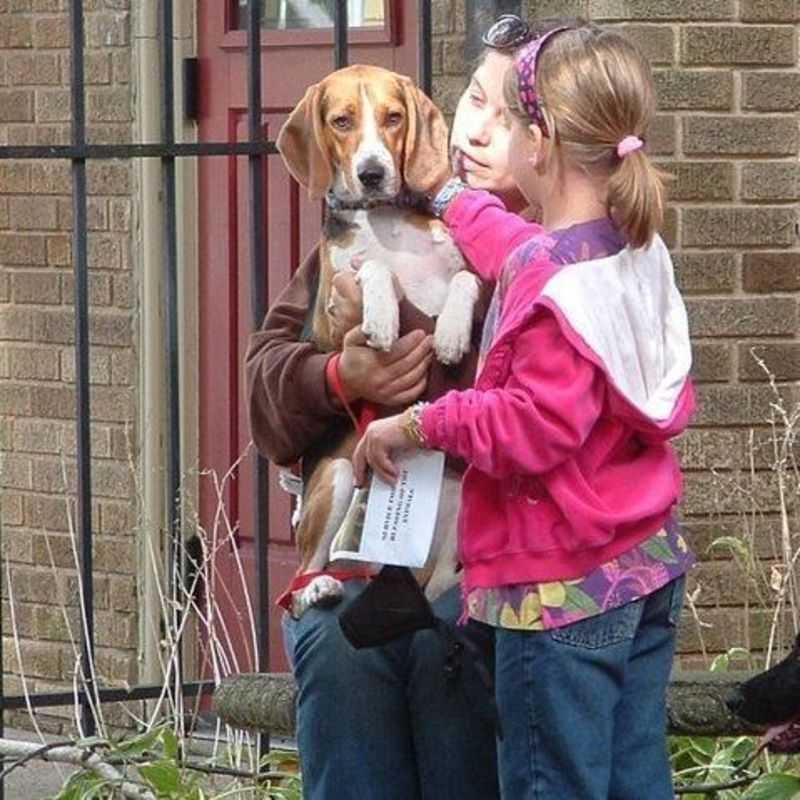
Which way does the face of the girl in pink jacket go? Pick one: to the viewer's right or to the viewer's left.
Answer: to the viewer's left

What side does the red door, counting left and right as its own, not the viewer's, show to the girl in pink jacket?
front

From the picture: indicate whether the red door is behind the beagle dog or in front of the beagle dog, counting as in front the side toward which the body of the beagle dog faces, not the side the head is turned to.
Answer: behind

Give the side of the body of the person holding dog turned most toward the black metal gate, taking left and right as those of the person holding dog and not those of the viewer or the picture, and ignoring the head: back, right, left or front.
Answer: back

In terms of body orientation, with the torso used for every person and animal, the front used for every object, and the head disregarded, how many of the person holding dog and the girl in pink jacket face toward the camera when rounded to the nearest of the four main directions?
1

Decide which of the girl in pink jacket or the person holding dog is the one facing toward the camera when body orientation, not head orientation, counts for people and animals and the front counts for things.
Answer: the person holding dog

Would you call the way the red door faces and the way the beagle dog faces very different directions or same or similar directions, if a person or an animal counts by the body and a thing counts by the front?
same or similar directions

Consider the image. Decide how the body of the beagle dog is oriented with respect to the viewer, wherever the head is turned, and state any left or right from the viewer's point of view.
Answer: facing the viewer

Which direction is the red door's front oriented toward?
toward the camera

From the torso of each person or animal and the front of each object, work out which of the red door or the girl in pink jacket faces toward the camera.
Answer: the red door

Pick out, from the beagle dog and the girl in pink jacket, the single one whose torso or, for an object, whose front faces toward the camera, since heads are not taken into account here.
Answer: the beagle dog

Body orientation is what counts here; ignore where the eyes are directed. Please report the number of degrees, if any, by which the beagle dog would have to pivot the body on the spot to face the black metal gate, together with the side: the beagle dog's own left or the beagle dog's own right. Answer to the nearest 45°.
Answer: approximately 180°

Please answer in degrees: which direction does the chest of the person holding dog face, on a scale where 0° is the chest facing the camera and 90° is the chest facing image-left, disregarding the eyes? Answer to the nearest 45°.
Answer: approximately 0°

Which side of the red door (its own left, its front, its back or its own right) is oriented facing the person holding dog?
front

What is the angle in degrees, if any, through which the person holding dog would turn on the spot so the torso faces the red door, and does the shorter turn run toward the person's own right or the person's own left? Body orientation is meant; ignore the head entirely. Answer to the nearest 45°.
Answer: approximately 180°
